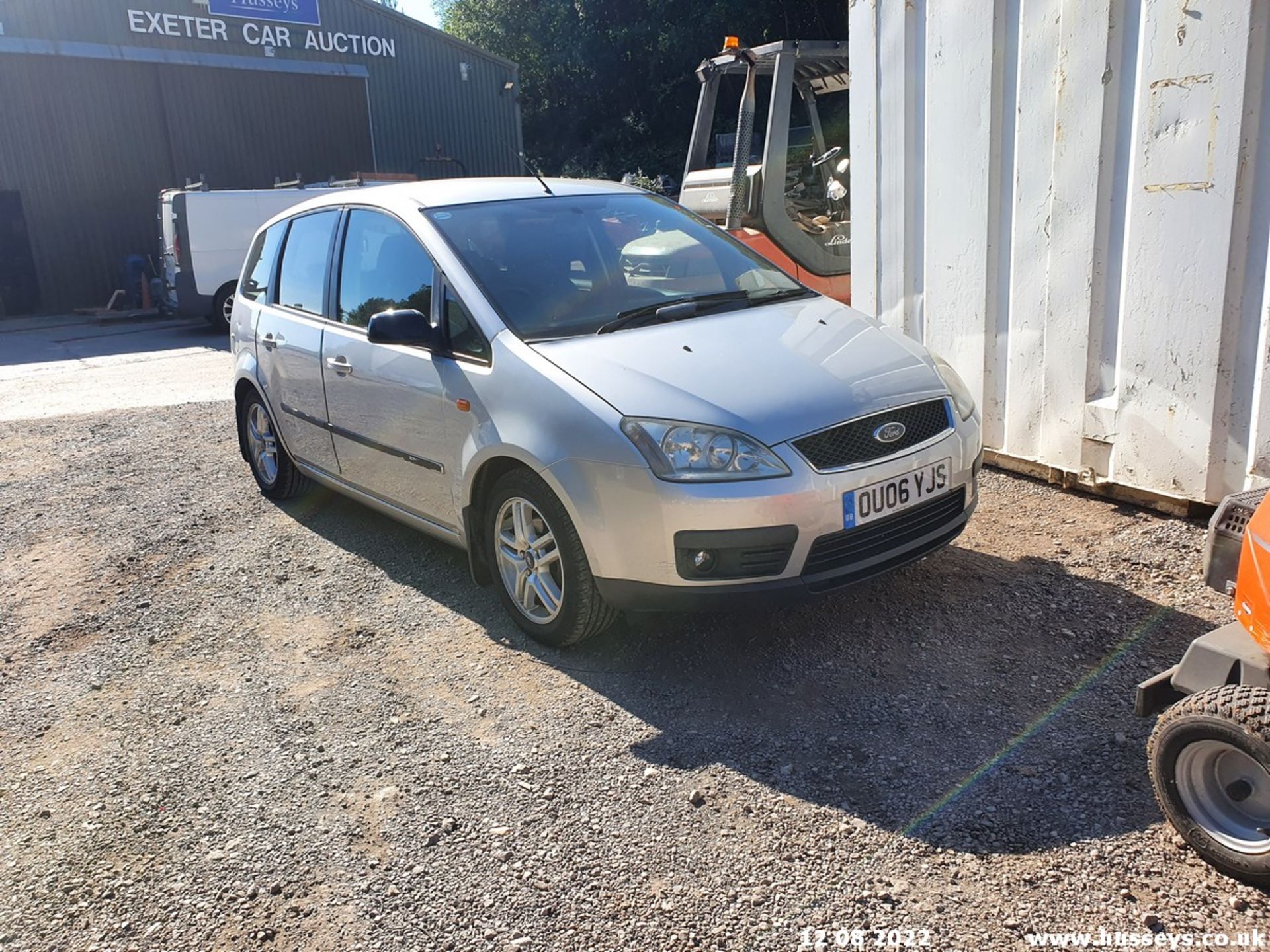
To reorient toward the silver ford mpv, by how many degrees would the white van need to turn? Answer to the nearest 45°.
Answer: approximately 90° to its right

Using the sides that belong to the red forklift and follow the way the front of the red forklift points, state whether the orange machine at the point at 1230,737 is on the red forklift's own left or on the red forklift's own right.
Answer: on the red forklift's own right

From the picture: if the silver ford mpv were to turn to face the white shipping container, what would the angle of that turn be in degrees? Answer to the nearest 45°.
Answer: approximately 90° to its left

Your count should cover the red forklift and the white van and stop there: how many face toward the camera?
0

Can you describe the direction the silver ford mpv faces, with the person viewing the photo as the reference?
facing the viewer and to the right of the viewer

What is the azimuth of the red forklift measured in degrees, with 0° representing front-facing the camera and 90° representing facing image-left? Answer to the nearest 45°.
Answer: approximately 225°

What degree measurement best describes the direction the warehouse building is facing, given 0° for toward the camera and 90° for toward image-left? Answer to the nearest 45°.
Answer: approximately 315°

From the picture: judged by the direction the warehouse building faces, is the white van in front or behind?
in front

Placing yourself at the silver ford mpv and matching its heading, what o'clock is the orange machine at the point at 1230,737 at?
The orange machine is roughly at 12 o'clock from the silver ford mpv.

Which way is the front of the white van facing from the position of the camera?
facing to the right of the viewer

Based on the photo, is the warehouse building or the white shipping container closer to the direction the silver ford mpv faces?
the white shipping container

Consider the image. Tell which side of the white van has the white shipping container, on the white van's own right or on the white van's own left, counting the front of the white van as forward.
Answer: on the white van's own right
